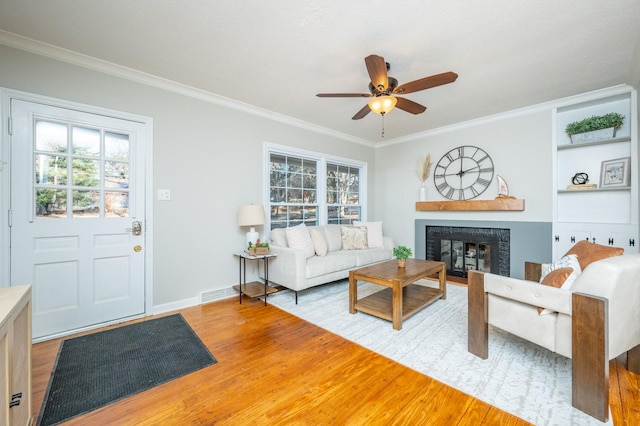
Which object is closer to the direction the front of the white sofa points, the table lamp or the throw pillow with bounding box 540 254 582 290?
the throw pillow

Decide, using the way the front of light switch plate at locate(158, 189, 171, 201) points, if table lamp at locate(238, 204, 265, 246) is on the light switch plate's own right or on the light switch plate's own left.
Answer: on the light switch plate's own left

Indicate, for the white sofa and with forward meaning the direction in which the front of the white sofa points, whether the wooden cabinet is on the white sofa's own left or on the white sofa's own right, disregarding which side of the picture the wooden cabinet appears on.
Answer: on the white sofa's own right

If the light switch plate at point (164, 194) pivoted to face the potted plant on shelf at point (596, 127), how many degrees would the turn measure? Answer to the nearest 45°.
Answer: approximately 45° to its left

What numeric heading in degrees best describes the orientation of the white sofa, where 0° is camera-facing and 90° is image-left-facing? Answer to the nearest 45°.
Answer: approximately 315°

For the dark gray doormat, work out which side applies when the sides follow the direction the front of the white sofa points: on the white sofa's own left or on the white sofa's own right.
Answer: on the white sofa's own right
